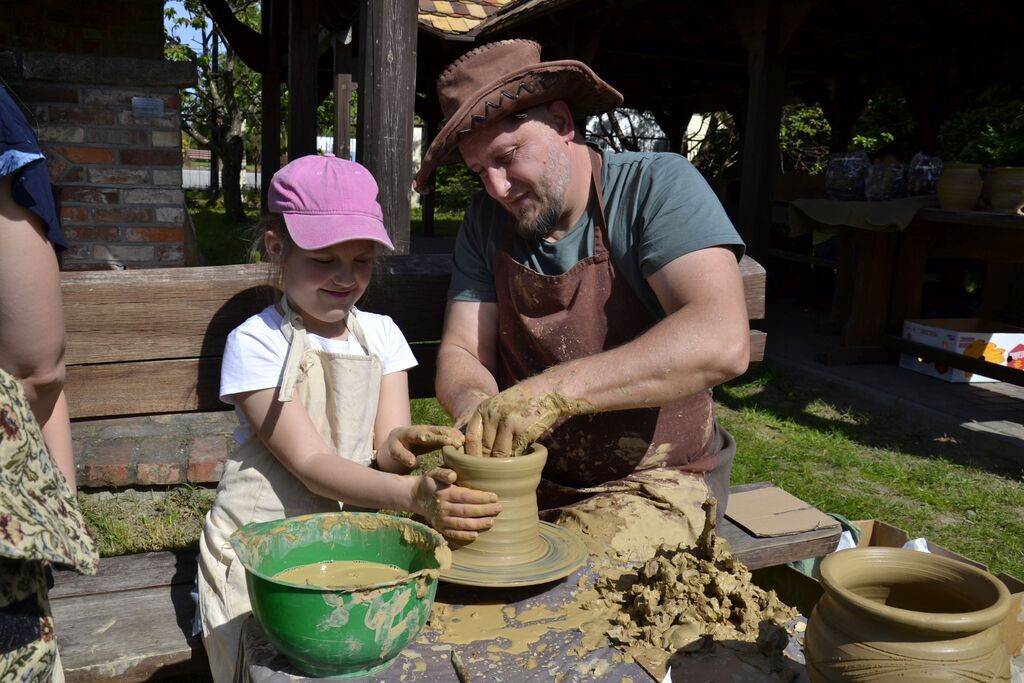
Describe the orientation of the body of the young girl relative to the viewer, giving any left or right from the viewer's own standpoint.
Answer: facing the viewer and to the right of the viewer

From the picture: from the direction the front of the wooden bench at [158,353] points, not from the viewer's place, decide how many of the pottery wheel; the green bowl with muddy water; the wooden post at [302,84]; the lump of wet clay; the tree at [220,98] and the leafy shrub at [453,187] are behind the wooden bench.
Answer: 3

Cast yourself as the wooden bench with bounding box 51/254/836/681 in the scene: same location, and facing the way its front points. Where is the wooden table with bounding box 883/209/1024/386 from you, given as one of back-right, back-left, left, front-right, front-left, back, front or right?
back-left

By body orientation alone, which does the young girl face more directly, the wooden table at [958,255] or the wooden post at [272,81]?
the wooden table

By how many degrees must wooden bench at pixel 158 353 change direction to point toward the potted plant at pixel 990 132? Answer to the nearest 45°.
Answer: approximately 135° to its left

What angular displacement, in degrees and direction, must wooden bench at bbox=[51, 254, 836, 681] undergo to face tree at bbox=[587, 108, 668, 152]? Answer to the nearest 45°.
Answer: approximately 180°

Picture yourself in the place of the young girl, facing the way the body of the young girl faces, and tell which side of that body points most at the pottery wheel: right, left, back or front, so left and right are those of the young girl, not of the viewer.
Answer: front

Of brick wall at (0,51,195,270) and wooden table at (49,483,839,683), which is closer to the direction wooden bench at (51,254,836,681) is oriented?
the wooden table

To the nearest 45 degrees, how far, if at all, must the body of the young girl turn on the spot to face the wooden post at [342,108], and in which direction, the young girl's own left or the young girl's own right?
approximately 135° to the young girl's own left

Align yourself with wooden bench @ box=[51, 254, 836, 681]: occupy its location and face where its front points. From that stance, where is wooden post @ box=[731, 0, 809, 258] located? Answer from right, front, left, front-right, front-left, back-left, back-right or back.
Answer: back-left

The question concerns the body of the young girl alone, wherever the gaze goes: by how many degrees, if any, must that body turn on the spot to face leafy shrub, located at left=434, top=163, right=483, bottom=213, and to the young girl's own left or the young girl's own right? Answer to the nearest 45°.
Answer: approximately 135° to the young girl's own left

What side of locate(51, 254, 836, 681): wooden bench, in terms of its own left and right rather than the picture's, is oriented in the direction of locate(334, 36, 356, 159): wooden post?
back

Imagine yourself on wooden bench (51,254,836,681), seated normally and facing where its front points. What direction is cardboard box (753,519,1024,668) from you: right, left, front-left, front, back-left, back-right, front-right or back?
left

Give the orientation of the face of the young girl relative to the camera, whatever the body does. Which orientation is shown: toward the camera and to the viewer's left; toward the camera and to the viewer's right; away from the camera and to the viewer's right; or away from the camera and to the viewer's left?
toward the camera and to the viewer's right

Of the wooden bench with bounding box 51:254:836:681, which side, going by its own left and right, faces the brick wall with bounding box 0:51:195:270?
back

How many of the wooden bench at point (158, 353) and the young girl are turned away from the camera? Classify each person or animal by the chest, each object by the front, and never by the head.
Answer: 0
